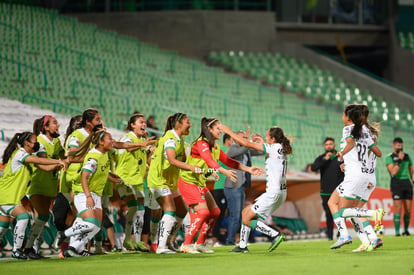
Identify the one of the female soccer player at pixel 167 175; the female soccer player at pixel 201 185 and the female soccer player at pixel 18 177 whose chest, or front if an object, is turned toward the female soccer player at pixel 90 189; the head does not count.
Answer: the female soccer player at pixel 18 177

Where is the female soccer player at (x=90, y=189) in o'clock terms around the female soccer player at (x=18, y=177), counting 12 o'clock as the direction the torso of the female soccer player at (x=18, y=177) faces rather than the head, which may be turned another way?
the female soccer player at (x=90, y=189) is roughly at 12 o'clock from the female soccer player at (x=18, y=177).

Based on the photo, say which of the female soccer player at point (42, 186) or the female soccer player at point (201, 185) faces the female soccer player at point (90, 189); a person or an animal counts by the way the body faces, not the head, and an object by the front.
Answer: the female soccer player at point (42, 186)

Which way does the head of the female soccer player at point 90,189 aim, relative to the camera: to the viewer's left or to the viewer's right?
to the viewer's right

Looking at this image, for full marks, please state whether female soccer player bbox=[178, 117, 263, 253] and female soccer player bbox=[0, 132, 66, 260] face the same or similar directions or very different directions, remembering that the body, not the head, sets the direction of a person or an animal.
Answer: same or similar directions

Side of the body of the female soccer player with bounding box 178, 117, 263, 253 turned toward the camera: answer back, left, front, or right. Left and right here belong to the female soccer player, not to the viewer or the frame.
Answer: right

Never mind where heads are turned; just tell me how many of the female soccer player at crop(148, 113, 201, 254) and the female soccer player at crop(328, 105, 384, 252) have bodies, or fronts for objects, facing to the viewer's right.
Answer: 1

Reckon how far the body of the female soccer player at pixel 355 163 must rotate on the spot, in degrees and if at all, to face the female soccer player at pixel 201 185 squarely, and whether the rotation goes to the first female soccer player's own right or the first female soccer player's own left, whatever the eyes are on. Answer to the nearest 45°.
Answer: approximately 45° to the first female soccer player's own left

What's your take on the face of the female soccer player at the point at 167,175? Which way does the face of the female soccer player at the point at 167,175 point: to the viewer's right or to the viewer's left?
to the viewer's right

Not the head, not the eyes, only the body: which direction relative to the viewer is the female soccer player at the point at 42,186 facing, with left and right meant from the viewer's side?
facing the viewer and to the right of the viewer

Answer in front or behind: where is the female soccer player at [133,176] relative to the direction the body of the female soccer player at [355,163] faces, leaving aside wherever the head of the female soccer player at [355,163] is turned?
in front

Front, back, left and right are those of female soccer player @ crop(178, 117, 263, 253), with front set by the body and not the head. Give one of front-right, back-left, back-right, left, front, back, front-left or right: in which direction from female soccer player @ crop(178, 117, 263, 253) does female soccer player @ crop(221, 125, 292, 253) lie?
front

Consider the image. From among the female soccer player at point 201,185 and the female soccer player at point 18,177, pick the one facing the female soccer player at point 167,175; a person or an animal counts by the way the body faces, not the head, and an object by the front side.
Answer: the female soccer player at point 18,177

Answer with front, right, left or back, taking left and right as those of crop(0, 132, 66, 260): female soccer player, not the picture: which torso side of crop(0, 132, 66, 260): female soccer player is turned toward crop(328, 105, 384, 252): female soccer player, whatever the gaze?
front
